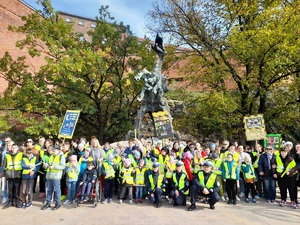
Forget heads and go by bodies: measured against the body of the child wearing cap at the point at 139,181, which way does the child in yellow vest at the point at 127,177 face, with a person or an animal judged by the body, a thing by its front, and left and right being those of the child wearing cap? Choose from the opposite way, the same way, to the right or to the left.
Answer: the same way

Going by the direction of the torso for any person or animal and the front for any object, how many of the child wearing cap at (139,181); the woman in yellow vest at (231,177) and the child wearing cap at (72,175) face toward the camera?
3

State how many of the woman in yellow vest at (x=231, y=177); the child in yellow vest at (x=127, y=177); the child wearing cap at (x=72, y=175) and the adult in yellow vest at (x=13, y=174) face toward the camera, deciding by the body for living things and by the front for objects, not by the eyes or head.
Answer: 4

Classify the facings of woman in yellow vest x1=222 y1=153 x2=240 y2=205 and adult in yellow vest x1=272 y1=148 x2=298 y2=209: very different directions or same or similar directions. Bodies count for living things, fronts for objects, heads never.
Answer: same or similar directions

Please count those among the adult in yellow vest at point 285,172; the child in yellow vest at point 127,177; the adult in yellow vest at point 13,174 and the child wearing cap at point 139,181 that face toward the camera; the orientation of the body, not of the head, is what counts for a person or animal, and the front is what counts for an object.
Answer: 4

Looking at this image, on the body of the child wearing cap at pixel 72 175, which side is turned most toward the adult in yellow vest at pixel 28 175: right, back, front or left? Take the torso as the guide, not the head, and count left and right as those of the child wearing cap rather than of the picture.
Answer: right

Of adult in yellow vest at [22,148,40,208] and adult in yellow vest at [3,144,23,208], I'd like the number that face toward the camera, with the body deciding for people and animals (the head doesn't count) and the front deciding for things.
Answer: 2

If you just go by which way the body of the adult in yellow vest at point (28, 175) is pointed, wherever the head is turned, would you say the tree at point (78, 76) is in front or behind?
behind

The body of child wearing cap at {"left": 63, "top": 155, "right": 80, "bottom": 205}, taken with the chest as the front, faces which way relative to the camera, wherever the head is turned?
toward the camera

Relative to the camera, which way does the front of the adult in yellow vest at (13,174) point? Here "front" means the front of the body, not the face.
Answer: toward the camera

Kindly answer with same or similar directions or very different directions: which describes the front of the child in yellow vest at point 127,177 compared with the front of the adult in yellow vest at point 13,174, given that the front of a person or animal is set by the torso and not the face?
same or similar directions

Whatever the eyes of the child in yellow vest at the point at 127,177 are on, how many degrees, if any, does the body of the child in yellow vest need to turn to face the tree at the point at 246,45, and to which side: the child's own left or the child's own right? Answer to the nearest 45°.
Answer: approximately 135° to the child's own left

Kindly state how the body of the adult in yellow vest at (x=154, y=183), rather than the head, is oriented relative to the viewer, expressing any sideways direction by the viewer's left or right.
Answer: facing the viewer
